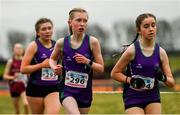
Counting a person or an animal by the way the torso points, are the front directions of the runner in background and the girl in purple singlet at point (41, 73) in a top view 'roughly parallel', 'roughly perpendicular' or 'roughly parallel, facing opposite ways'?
roughly parallel

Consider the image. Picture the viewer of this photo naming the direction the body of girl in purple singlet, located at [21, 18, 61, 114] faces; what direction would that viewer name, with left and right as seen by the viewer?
facing the viewer and to the right of the viewer

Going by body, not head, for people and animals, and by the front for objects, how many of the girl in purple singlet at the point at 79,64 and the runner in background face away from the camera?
0

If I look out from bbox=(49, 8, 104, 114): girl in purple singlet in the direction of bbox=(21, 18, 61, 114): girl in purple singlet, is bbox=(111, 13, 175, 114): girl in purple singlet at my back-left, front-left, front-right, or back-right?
back-right

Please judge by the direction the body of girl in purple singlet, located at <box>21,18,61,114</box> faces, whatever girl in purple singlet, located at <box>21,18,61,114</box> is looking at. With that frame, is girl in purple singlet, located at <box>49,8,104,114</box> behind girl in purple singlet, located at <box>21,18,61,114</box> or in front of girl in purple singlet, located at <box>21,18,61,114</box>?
in front

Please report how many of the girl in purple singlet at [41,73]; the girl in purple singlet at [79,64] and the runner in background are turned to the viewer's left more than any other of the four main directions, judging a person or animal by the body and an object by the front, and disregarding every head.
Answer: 0

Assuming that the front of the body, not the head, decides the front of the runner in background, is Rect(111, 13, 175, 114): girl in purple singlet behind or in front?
in front

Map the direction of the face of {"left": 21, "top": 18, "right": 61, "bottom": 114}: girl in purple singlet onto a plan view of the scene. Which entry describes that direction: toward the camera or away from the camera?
toward the camera

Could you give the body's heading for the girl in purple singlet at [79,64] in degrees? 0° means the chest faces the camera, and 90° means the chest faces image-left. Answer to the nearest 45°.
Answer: approximately 0°
